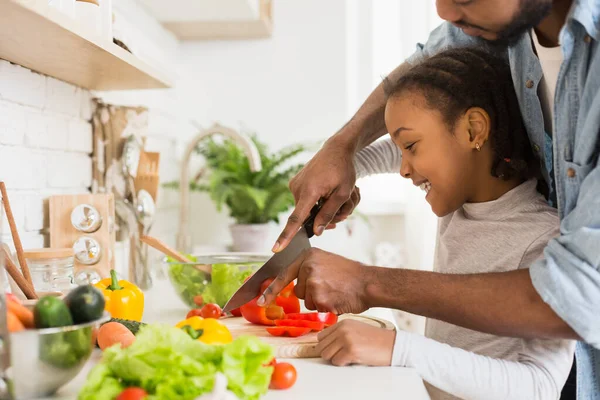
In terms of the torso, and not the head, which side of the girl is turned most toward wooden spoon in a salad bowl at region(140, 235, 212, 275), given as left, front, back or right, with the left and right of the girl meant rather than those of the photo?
front

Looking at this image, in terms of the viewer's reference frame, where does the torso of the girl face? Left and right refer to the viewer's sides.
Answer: facing to the left of the viewer

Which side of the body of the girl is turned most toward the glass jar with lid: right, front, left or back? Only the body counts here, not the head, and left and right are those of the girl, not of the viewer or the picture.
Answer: front

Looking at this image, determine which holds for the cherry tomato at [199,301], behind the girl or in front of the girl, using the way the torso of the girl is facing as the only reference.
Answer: in front

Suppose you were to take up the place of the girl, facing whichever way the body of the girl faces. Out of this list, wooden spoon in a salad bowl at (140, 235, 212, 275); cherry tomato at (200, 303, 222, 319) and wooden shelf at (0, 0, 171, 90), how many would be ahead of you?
3

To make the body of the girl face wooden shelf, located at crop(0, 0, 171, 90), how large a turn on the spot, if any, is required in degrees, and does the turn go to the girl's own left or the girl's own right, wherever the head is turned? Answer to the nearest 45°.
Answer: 0° — they already face it

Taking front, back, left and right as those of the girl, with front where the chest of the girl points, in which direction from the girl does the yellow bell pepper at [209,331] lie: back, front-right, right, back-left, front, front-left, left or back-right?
front-left

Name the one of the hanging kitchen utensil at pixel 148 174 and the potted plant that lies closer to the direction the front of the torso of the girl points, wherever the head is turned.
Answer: the hanging kitchen utensil

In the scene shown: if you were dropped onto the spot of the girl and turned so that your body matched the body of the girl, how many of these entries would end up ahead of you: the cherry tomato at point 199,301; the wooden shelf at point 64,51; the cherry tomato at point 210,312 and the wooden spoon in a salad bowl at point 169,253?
4

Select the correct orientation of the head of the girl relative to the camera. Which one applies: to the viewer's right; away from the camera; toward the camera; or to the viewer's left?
to the viewer's left

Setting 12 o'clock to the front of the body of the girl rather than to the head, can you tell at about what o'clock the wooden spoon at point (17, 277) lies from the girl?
The wooden spoon is roughly at 11 o'clock from the girl.

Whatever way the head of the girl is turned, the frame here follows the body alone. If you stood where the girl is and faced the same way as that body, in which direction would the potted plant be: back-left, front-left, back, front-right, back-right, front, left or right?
front-right
